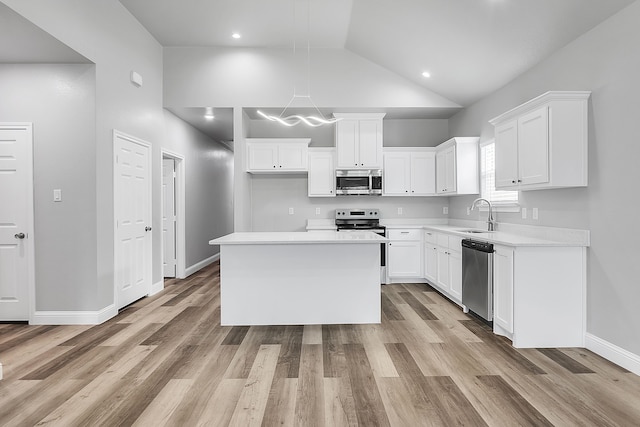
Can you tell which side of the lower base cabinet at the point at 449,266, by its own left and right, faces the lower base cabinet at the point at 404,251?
right

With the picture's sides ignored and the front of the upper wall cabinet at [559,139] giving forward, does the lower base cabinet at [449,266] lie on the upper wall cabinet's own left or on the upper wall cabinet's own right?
on the upper wall cabinet's own right

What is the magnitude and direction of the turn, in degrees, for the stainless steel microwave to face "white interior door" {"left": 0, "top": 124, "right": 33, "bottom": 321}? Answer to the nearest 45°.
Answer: approximately 45° to its right

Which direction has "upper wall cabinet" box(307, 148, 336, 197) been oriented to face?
toward the camera

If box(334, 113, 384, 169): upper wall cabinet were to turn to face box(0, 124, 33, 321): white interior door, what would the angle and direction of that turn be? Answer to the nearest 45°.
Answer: approximately 45° to its right

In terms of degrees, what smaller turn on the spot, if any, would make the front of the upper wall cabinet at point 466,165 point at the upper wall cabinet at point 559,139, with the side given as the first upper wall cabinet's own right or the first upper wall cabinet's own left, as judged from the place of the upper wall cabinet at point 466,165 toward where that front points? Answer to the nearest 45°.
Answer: approximately 90° to the first upper wall cabinet's own left

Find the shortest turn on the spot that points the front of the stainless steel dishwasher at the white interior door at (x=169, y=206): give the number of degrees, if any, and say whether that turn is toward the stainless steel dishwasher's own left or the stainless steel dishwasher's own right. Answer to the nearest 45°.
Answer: approximately 45° to the stainless steel dishwasher's own right

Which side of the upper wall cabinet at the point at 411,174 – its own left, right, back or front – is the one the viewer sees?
front

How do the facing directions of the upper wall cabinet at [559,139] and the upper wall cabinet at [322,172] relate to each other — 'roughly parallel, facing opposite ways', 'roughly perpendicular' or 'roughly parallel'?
roughly perpendicular

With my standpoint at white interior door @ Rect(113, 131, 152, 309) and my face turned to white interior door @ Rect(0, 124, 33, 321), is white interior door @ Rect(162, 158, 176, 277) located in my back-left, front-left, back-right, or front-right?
back-right

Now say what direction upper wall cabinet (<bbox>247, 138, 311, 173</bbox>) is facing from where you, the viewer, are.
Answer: facing the viewer

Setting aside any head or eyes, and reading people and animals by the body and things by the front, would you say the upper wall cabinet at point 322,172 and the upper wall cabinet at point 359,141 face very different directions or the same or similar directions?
same or similar directions
